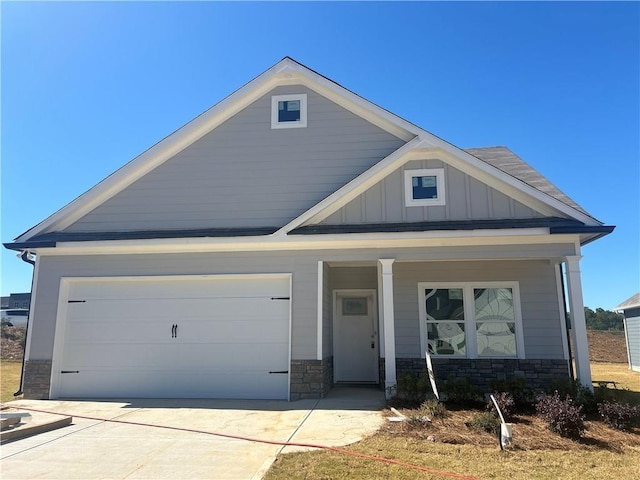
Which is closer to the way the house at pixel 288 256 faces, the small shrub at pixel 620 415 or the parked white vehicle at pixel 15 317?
the small shrub

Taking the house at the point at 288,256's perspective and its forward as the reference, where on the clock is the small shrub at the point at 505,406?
The small shrub is roughly at 10 o'clock from the house.

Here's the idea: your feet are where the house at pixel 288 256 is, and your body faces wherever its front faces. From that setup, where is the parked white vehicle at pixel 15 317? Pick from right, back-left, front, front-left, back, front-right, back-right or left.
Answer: back-right

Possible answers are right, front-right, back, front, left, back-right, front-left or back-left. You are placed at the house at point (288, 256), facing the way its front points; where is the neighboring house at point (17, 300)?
back-right

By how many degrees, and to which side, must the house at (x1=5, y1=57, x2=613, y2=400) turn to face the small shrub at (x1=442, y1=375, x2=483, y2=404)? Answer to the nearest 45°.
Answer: approximately 45° to its left

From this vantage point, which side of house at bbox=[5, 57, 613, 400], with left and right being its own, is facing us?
front

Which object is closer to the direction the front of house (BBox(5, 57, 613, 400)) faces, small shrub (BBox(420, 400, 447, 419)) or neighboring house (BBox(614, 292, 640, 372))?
the small shrub

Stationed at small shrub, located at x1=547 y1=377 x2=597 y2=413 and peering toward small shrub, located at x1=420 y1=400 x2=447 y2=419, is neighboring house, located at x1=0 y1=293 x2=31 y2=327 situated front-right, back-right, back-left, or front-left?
front-right

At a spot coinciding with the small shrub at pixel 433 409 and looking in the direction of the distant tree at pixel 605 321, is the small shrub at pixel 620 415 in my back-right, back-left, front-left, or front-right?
front-right

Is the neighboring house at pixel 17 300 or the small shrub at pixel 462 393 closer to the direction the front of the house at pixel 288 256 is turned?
the small shrub

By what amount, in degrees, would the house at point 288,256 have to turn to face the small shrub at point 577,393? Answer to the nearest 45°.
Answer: approximately 90° to its left

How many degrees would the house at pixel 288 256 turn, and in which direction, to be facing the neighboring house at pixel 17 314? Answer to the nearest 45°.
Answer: approximately 135° to its right

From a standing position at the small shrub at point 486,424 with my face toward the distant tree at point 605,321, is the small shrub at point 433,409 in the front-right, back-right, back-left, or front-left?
front-left

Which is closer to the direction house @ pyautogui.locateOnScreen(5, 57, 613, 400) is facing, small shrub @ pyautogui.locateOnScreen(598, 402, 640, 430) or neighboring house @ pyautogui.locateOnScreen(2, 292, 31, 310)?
the small shrub

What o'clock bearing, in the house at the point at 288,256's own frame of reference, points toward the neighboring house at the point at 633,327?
The neighboring house is roughly at 8 o'clock from the house.
